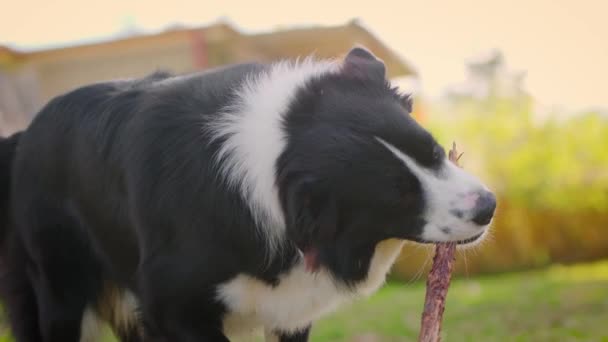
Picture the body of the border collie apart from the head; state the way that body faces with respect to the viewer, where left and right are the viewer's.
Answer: facing the viewer and to the right of the viewer
